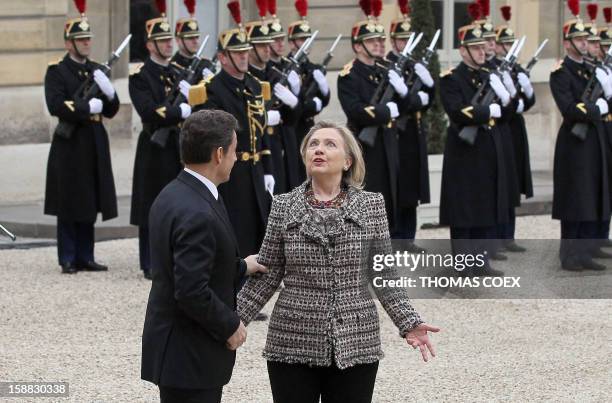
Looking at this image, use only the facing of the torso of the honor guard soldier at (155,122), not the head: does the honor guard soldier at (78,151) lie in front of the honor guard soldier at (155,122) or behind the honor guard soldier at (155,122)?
behind

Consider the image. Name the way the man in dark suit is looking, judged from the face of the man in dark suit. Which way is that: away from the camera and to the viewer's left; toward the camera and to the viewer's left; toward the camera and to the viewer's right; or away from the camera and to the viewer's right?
away from the camera and to the viewer's right

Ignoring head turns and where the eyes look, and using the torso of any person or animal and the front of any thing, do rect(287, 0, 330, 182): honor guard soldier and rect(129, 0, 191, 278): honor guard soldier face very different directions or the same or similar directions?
same or similar directions

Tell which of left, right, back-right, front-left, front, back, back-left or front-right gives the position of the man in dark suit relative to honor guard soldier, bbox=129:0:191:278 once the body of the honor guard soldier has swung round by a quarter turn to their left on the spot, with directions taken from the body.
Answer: back-right

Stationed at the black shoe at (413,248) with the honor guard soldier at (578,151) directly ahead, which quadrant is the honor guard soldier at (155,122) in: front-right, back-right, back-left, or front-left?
back-right

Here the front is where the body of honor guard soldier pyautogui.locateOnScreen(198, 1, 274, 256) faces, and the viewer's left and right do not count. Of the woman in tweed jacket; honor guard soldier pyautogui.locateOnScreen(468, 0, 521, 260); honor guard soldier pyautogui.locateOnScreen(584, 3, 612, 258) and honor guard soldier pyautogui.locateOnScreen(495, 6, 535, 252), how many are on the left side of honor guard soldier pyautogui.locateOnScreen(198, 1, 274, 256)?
3

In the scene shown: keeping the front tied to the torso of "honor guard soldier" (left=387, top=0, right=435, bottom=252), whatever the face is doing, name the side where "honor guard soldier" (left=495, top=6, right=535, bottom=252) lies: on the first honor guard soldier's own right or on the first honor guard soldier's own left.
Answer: on the first honor guard soldier's own left

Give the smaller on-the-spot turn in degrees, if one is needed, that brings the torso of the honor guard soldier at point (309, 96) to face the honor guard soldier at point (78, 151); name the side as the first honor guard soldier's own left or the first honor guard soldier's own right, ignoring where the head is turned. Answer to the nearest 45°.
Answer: approximately 90° to the first honor guard soldier's own right

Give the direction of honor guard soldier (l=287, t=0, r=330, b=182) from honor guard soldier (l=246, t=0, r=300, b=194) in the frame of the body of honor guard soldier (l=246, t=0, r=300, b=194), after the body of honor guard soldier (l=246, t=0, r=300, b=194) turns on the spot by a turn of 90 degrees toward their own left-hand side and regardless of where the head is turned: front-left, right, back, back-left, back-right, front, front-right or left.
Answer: front-left

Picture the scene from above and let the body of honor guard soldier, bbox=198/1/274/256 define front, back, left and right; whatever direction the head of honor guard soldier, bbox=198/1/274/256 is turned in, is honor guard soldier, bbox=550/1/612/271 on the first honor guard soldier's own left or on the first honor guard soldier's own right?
on the first honor guard soldier's own left

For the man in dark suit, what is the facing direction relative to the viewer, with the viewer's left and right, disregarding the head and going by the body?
facing to the right of the viewer

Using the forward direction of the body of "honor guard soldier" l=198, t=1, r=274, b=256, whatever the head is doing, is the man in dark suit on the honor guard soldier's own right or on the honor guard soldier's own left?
on the honor guard soldier's own right

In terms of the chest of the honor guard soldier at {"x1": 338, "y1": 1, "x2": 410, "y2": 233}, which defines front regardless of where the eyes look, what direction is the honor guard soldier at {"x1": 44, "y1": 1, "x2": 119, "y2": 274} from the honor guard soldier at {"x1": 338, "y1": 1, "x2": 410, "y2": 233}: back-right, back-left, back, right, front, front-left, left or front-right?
back-right

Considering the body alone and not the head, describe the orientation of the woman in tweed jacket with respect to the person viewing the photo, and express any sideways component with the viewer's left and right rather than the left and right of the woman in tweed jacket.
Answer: facing the viewer
